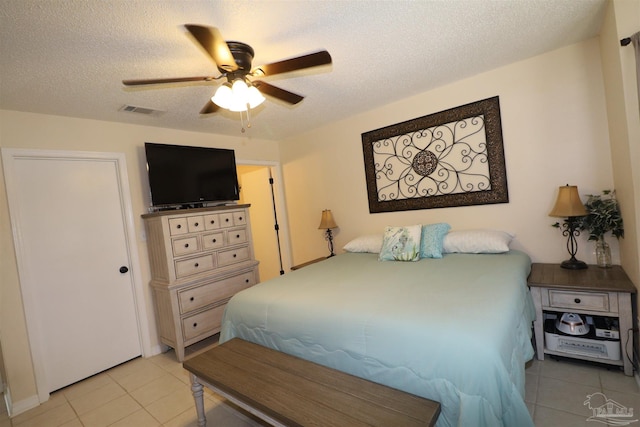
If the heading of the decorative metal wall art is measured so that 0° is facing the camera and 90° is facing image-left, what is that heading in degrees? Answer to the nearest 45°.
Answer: approximately 45°

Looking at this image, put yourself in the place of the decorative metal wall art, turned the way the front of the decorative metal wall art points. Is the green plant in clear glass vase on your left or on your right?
on your left

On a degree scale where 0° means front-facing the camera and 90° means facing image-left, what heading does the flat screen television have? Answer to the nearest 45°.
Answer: approximately 315°

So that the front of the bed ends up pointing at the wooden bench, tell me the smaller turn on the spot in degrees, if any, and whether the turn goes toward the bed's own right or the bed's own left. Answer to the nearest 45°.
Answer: approximately 45° to the bed's own right

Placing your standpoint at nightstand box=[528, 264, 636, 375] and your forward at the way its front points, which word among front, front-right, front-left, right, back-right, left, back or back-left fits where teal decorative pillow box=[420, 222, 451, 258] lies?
right

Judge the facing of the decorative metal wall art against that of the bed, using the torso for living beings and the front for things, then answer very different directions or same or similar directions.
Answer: same or similar directions

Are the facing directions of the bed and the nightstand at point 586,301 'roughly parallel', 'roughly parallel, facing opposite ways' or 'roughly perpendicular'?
roughly parallel

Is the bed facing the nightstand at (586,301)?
no

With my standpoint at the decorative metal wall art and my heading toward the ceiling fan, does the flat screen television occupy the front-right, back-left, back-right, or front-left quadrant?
front-right

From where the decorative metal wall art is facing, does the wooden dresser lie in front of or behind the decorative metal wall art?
in front

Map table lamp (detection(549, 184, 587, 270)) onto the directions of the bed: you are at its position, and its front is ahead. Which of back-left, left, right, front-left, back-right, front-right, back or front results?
back

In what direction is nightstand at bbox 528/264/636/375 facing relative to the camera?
toward the camera

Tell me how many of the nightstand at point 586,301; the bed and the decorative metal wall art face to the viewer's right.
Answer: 0
